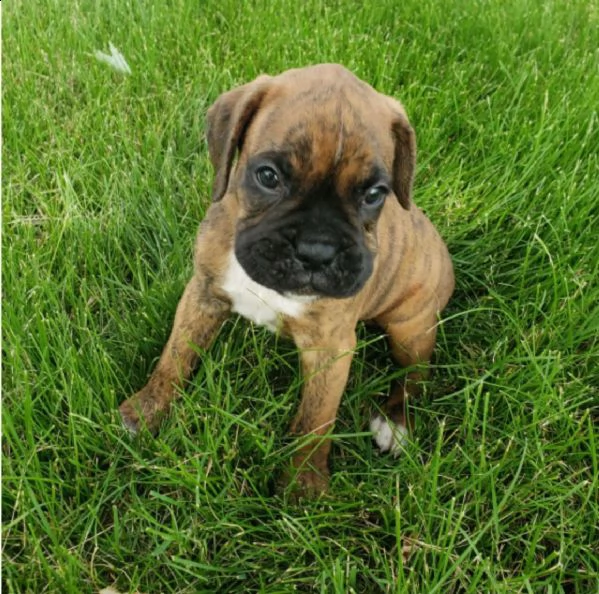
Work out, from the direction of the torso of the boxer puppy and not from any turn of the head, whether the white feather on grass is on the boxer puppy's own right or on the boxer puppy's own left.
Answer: on the boxer puppy's own right

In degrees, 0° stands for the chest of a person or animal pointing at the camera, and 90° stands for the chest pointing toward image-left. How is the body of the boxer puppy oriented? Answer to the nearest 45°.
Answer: approximately 45°
